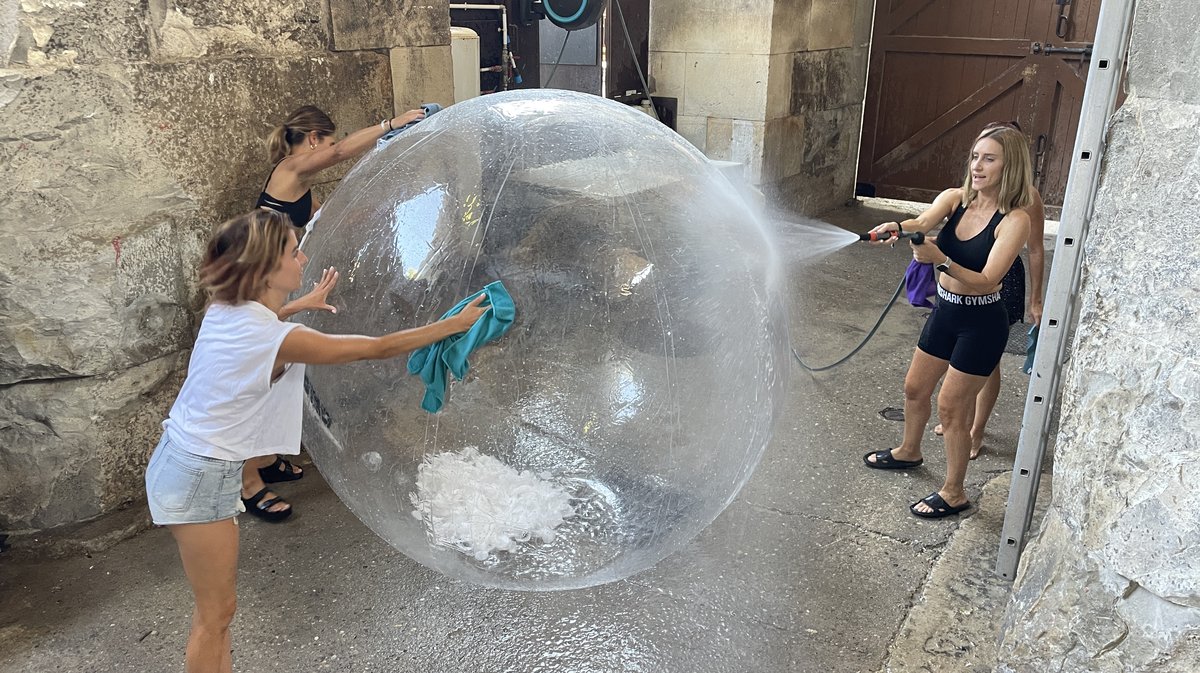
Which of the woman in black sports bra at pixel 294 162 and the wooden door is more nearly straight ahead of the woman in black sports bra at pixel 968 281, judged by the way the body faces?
the woman in black sports bra

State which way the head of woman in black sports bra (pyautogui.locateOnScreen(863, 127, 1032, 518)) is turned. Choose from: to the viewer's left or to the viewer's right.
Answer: to the viewer's left

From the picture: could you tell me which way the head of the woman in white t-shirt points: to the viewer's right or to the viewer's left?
to the viewer's right

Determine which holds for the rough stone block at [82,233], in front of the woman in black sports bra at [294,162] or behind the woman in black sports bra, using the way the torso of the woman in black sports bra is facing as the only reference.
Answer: behind

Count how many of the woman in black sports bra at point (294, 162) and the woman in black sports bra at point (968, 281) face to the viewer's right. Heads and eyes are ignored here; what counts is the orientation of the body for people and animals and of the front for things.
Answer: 1

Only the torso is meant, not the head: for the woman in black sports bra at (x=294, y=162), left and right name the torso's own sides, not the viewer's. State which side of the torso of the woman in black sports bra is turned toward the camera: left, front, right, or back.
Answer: right

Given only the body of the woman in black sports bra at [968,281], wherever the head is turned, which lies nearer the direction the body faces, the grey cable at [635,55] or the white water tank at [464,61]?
the white water tank

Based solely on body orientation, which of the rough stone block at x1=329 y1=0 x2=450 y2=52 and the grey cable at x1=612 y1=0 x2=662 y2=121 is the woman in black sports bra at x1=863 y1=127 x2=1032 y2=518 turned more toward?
the rough stone block

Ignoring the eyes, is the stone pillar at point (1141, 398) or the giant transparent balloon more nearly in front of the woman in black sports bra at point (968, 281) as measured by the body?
the giant transparent balloon

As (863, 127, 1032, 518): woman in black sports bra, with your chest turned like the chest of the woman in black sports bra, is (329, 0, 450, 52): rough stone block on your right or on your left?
on your right

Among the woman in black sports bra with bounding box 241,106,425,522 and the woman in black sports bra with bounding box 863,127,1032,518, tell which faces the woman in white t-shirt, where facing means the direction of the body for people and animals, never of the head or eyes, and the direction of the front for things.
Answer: the woman in black sports bra with bounding box 863,127,1032,518

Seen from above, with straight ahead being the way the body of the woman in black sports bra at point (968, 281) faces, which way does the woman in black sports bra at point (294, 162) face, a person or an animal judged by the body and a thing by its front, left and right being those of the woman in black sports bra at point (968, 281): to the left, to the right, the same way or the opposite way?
the opposite way
